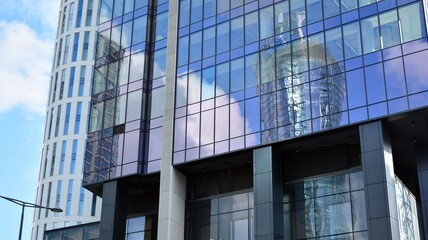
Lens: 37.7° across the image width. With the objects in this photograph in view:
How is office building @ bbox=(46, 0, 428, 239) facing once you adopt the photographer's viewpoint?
facing the viewer and to the left of the viewer
